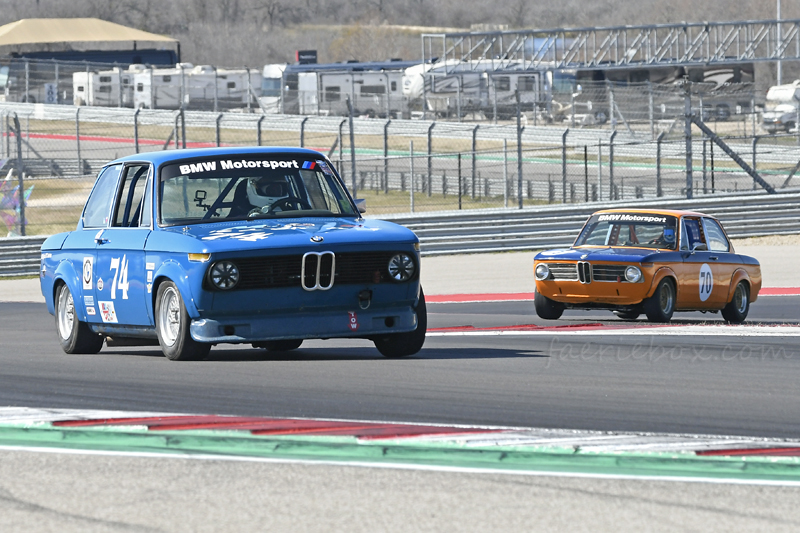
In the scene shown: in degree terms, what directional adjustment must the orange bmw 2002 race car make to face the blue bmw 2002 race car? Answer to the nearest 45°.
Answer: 0° — it already faces it

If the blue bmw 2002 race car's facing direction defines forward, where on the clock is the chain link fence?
The chain link fence is roughly at 8 o'clock from the blue bmw 2002 race car.

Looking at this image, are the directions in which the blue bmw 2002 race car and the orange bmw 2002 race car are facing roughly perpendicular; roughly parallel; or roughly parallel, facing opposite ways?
roughly perpendicular

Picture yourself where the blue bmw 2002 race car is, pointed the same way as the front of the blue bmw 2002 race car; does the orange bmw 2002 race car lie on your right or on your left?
on your left

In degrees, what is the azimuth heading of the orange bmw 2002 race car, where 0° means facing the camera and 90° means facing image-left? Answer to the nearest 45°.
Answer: approximately 45°

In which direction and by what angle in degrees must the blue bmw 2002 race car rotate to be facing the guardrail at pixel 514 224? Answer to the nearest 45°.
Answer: approximately 135° to its left

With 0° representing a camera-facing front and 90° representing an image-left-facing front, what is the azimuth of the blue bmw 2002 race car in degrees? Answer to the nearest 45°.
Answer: approximately 315°

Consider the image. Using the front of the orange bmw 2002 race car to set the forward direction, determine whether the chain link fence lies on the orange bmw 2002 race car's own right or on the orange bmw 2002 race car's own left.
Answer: on the orange bmw 2002 race car's own right
